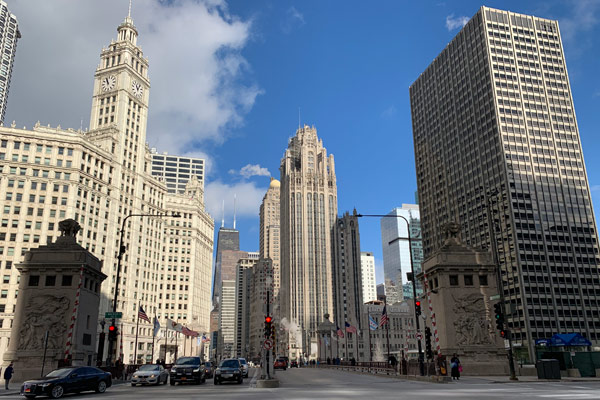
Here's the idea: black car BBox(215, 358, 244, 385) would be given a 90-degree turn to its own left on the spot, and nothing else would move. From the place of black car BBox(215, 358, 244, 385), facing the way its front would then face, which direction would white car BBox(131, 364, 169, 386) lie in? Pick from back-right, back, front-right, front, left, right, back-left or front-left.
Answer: back

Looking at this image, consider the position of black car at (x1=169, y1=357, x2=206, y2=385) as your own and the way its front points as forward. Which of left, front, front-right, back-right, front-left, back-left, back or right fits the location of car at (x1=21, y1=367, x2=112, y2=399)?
front-right

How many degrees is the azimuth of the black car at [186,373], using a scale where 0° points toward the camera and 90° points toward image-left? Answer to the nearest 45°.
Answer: approximately 0°

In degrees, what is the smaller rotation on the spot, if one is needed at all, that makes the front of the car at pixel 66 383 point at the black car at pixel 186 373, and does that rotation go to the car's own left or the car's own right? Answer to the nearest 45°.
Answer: approximately 180°

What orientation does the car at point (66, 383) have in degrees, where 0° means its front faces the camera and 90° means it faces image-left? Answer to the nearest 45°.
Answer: approximately 45°

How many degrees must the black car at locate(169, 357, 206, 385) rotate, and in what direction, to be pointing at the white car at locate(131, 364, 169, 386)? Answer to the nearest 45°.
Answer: approximately 135° to its right

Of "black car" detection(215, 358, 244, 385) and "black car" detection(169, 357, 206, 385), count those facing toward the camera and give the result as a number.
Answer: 2

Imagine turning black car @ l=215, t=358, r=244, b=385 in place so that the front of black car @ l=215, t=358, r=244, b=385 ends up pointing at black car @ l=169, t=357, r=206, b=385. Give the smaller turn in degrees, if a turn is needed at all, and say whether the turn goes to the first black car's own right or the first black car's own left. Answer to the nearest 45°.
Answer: approximately 90° to the first black car's own right

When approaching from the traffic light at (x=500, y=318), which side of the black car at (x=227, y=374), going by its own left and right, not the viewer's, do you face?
left

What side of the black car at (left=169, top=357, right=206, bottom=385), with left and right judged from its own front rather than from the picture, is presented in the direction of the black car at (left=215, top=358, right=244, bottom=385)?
left

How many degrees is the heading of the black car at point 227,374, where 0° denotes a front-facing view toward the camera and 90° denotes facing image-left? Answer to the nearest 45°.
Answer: approximately 0°
